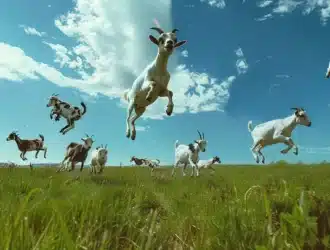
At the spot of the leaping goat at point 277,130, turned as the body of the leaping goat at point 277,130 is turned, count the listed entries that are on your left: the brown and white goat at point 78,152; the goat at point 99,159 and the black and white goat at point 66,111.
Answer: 0

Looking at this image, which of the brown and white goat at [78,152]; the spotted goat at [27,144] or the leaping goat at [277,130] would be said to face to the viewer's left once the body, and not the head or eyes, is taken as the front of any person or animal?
the spotted goat at [27,144]

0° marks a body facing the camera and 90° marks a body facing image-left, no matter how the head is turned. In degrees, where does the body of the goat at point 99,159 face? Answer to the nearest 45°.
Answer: approximately 315°

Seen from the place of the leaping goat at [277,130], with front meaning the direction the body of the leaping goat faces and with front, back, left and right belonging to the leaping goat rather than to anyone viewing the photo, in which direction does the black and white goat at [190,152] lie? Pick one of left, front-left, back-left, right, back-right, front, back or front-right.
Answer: back

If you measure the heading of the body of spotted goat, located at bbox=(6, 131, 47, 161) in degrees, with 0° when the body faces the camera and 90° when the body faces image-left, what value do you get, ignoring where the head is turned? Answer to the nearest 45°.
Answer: approximately 90°

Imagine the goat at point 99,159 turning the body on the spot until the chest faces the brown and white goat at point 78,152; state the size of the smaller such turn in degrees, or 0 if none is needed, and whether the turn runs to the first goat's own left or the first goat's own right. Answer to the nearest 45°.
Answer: approximately 135° to the first goat's own right

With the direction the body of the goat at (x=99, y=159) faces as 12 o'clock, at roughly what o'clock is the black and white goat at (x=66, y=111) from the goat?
The black and white goat is roughly at 3 o'clock from the goat.

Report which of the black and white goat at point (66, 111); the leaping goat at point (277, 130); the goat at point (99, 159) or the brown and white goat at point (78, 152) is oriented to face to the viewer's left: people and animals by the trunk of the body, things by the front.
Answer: the black and white goat

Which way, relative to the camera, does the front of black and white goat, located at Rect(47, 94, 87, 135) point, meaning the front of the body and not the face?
to the viewer's left

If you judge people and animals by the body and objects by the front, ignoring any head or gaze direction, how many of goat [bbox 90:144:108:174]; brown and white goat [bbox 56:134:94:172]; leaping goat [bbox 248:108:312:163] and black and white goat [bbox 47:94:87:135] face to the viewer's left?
1

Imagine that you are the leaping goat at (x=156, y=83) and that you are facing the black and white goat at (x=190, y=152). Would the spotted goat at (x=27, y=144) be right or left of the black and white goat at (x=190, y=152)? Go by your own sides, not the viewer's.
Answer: left

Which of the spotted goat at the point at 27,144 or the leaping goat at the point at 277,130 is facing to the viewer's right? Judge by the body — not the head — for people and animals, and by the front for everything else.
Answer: the leaping goat

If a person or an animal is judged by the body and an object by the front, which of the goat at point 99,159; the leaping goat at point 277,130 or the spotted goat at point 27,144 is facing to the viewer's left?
the spotted goat

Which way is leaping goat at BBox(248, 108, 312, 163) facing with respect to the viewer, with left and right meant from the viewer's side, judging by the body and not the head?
facing to the right of the viewer
